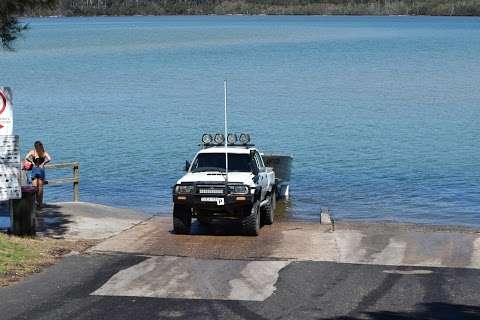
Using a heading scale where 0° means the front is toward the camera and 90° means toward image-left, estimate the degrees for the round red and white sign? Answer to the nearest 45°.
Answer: approximately 0°

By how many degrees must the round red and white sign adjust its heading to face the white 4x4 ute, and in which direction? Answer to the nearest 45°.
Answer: approximately 135° to its left

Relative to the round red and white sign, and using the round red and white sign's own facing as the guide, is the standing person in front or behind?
behind

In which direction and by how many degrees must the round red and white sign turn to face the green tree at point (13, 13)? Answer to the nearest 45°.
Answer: approximately 180°
